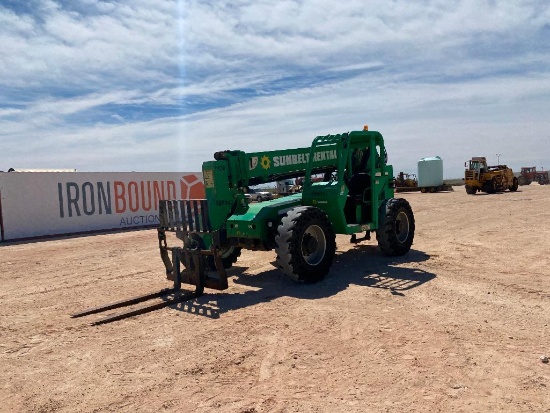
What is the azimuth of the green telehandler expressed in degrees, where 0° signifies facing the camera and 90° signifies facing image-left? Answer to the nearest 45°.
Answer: approximately 45°

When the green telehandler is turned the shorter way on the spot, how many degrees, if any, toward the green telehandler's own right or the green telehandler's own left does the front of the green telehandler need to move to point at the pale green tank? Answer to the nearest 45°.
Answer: approximately 180°
